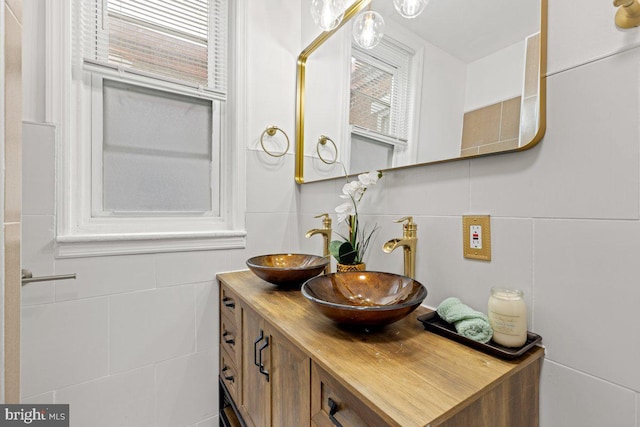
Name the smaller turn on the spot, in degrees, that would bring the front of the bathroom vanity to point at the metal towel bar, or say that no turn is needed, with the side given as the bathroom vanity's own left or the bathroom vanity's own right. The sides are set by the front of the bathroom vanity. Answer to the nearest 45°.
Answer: approximately 45° to the bathroom vanity's own right

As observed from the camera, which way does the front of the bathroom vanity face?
facing the viewer and to the left of the viewer

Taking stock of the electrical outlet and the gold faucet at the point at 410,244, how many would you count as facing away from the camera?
0

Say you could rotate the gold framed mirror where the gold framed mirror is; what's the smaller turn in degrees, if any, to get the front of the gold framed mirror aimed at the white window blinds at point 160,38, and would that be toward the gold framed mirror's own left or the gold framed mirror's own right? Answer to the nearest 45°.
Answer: approximately 45° to the gold framed mirror's own right

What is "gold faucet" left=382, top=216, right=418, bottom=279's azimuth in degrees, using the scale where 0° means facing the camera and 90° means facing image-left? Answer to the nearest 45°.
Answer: approximately 45°

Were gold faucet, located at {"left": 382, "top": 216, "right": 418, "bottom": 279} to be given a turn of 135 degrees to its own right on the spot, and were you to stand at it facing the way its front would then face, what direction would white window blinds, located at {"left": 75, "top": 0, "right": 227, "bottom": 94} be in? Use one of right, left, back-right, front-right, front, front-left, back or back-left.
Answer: left
